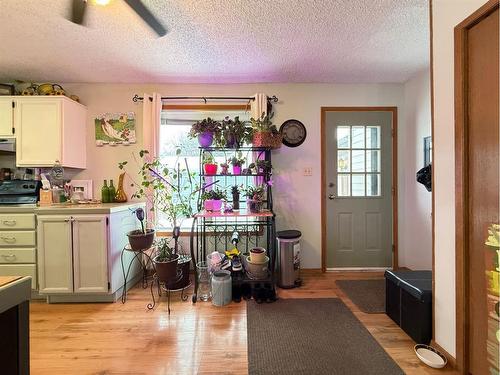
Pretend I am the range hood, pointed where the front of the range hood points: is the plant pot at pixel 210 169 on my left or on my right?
on my left

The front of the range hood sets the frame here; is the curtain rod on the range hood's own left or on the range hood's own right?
on the range hood's own left

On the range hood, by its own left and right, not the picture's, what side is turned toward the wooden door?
left

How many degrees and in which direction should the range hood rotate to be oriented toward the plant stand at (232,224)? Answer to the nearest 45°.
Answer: approximately 90° to its left

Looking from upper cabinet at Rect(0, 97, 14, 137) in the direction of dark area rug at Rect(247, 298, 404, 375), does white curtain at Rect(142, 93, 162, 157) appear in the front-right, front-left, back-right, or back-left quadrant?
front-left

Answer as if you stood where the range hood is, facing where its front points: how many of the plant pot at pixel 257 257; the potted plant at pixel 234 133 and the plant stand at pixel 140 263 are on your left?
3

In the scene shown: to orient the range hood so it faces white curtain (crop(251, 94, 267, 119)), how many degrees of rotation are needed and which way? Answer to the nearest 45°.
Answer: approximately 90° to its left

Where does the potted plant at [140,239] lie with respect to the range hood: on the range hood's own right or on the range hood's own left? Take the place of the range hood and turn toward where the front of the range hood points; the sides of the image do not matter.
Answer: on the range hood's own left

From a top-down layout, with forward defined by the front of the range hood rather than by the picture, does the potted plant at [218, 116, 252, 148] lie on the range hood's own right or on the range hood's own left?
on the range hood's own left

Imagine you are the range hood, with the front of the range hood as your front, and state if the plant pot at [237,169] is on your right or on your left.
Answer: on your left

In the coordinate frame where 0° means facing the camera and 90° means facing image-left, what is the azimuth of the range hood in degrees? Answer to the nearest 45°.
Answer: approximately 45°

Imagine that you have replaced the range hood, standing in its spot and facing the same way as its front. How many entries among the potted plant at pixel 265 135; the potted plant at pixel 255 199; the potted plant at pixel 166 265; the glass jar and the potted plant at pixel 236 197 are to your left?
5

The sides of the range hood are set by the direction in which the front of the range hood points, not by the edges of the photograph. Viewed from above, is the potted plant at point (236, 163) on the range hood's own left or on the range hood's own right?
on the range hood's own left

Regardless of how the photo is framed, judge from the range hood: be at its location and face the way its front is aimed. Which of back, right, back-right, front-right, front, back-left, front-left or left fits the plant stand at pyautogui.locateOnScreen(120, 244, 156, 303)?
left

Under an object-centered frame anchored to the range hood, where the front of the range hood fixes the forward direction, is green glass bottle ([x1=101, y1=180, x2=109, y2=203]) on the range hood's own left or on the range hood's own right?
on the range hood's own left

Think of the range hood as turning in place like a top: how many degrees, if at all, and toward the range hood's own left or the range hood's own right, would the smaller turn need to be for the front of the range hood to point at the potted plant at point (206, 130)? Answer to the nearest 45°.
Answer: approximately 90° to the range hood's own left
